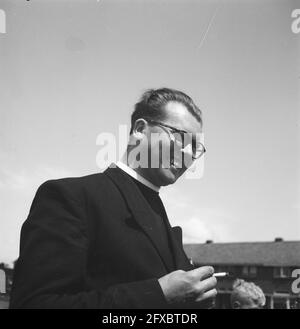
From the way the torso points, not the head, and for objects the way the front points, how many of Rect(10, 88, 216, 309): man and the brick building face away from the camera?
0

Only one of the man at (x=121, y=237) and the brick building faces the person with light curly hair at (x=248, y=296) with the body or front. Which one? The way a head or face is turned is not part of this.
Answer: the brick building

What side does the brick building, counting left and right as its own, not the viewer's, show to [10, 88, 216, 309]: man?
front

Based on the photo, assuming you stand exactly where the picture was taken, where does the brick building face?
facing the viewer

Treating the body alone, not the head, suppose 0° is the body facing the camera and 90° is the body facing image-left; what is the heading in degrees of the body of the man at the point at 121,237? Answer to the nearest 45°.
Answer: approximately 315°

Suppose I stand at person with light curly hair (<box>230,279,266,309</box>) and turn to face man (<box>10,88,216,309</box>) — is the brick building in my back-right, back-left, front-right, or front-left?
back-right

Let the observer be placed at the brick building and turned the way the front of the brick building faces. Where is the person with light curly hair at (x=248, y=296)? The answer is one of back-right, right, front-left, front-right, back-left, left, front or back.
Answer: front

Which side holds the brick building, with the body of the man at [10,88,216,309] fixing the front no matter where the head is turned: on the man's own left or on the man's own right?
on the man's own left

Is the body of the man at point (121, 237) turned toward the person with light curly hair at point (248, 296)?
no
